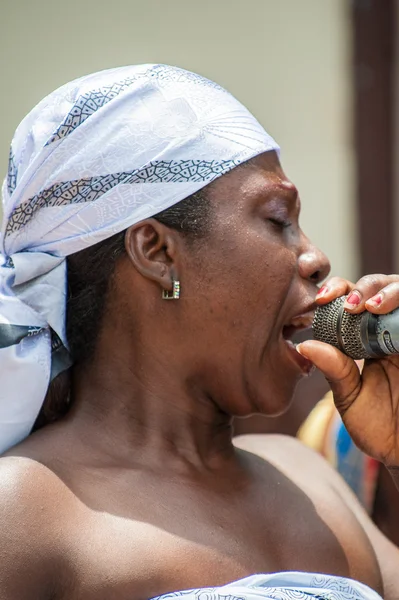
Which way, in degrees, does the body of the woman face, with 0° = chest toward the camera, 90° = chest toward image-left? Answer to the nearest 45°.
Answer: approximately 315°

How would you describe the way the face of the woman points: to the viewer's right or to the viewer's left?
to the viewer's right
